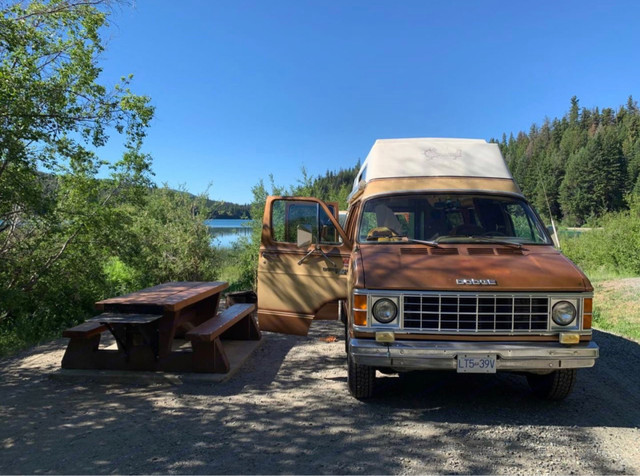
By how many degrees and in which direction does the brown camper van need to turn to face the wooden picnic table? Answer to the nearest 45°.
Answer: approximately 90° to its right

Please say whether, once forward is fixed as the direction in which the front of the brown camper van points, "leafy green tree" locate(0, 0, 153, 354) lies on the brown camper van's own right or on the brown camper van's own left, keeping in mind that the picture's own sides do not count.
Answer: on the brown camper van's own right

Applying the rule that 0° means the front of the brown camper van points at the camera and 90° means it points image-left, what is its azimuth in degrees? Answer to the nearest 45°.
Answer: approximately 0°

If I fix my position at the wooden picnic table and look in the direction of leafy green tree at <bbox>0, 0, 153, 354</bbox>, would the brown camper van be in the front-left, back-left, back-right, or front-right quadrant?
back-right
